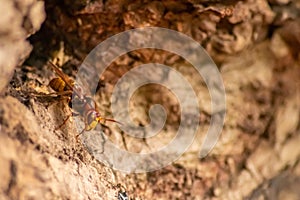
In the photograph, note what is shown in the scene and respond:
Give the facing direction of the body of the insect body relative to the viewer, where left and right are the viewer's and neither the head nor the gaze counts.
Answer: facing the viewer and to the right of the viewer
